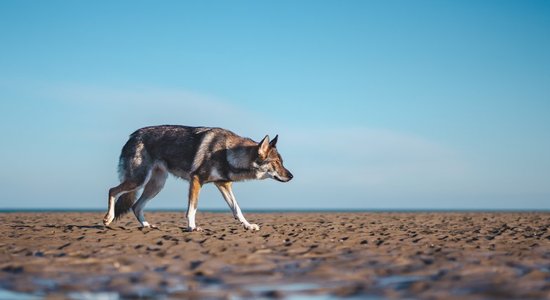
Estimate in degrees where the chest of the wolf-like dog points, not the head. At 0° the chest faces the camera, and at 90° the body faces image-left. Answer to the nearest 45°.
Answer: approximately 270°
